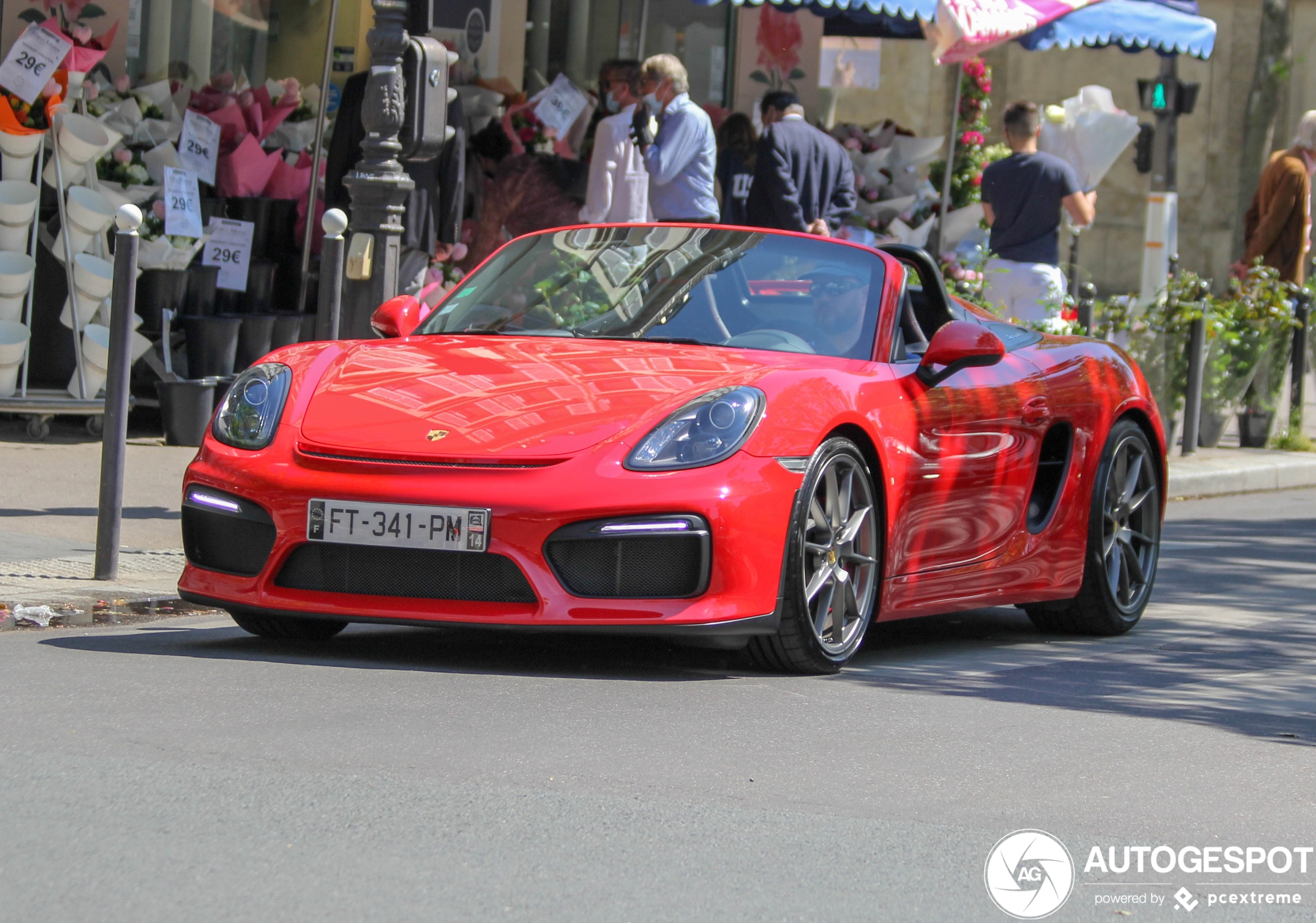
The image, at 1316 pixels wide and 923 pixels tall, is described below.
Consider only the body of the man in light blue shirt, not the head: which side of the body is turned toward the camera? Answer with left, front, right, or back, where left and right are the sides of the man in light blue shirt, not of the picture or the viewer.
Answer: left

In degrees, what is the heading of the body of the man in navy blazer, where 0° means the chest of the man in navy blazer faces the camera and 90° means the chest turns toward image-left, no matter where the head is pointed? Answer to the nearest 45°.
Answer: approximately 135°

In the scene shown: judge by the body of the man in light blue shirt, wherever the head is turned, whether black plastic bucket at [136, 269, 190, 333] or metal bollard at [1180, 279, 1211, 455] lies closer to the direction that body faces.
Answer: the black plastic bucket

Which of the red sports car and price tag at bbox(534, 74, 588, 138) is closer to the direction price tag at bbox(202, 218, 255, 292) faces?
the red sports car

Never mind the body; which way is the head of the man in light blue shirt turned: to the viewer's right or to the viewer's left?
to the viewer's left

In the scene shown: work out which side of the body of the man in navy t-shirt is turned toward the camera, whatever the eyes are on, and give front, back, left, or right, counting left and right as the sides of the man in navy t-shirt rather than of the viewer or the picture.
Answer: back
